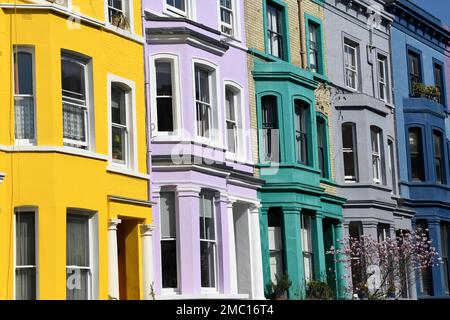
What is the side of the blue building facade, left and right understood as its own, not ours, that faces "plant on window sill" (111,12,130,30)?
right

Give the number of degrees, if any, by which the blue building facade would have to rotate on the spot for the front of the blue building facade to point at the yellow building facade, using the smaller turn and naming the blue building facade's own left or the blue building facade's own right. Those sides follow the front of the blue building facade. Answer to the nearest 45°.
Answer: approximately 90° to the blue building facade's own right

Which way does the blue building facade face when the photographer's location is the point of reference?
facing the viewer and to the right of the viewer
